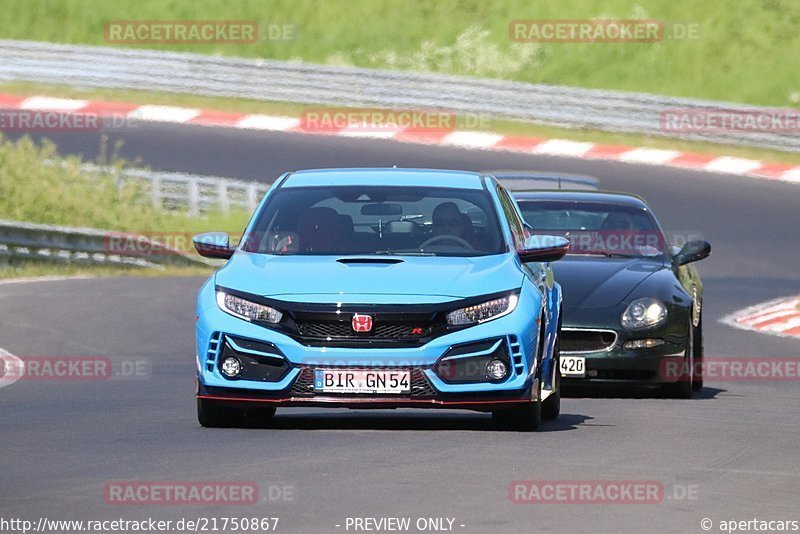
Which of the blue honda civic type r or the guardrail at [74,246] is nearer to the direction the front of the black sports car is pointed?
the blue honda civic type r

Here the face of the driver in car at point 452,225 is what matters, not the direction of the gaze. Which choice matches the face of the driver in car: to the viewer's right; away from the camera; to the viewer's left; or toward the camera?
toward the camera

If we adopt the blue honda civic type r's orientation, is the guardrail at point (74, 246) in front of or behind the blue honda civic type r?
behind

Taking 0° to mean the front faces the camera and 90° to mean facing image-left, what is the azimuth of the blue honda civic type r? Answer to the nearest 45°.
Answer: approximately 0°

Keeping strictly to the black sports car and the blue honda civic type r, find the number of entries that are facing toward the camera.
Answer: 2

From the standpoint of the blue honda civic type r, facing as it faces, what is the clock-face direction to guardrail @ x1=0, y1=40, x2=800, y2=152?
The guardrail is roughly at 6 o'clock from the blue honda civic type r.

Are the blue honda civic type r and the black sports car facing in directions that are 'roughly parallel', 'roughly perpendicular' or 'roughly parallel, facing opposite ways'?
roughly parallel

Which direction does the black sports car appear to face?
toward the camera

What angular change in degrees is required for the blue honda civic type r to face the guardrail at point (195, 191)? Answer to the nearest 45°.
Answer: approximately 180°

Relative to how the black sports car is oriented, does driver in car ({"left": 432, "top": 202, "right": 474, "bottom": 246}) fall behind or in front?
in front

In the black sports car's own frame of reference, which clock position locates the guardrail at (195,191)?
The guardrail is roughly at 5 o'clock from the black sports car.

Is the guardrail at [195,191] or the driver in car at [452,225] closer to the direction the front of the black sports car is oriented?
the driver in car
